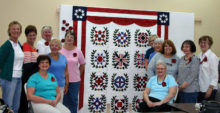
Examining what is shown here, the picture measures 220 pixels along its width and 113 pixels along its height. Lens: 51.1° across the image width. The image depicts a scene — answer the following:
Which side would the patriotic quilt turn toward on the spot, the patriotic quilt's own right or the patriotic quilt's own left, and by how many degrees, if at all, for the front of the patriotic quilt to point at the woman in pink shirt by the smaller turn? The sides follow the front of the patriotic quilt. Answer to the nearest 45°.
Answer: approximately 45° to the patriotic quilt's own right

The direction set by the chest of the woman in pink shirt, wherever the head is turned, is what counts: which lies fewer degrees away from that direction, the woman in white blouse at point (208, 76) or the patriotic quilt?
the woman in white blouse

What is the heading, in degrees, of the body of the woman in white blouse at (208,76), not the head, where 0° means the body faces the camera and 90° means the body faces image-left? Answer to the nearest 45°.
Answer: approximately 45°

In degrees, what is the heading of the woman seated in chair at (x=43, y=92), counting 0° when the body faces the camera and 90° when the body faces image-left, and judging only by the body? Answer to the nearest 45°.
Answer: approximately 315°

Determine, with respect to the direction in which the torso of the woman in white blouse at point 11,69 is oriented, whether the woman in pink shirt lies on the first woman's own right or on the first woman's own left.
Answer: on the first woman's own left

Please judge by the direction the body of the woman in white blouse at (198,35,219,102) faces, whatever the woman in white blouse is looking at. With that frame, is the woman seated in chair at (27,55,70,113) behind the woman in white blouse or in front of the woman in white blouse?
in front

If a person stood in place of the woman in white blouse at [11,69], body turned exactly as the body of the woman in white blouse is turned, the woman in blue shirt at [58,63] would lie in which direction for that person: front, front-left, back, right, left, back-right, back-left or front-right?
front-left

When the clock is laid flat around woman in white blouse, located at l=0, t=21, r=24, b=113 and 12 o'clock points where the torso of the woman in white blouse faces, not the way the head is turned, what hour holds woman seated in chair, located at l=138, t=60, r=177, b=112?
The woman seated in chair is roughly at 11 o'clock from the woman in white blouse.

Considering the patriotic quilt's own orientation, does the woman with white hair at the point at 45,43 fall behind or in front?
in front

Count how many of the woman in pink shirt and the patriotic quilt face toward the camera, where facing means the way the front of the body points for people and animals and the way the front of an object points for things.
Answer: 2

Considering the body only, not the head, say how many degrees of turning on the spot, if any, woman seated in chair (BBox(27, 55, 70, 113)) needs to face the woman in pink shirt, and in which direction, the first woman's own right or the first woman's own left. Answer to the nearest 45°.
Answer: approximately 90° to the first woman's own left
